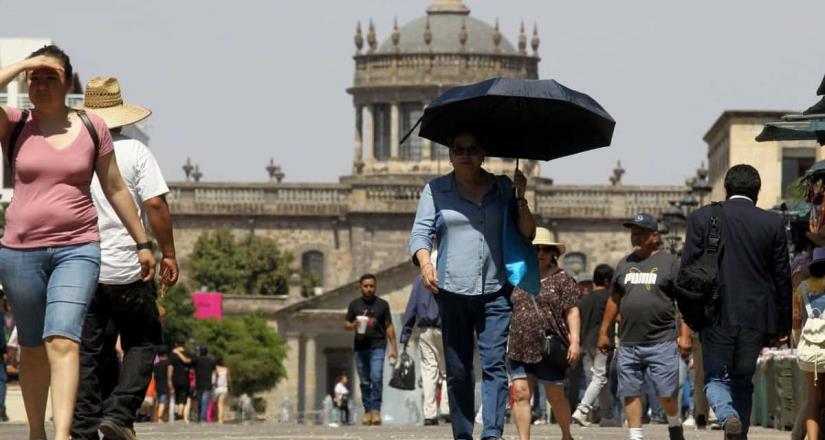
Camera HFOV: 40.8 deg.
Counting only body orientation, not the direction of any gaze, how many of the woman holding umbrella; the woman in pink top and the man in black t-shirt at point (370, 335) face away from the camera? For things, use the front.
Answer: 0

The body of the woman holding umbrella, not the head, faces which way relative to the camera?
toward the camera

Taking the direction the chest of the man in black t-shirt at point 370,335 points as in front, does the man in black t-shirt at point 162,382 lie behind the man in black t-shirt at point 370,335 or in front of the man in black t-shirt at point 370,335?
behind

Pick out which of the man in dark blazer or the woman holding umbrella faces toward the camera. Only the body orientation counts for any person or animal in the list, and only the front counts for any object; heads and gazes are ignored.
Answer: the woman holding umbrella

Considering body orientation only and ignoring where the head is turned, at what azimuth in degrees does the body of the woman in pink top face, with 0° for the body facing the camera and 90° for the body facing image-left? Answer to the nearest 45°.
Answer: approximately 0°

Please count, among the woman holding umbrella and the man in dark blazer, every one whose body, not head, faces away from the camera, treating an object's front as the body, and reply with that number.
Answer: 1

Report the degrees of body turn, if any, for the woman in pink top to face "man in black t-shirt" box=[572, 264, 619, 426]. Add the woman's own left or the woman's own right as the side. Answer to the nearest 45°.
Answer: approximately 135° to the woman's own left

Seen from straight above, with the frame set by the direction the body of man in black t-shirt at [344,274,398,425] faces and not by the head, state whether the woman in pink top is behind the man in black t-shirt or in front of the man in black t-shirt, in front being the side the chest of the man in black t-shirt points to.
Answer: in front

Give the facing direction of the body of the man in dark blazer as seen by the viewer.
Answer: away from the camera

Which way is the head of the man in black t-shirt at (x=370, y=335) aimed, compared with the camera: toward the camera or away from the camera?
toward the camera

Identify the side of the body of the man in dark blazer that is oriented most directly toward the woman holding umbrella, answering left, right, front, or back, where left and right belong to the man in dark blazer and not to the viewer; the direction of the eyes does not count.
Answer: left

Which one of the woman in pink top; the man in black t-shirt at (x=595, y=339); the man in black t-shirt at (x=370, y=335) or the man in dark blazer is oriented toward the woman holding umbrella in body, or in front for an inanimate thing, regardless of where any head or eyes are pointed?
the man in black t-shirt at (x=370, y=335)

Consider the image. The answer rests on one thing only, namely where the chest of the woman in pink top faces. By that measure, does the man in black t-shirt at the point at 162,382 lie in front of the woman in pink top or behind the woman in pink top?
behind

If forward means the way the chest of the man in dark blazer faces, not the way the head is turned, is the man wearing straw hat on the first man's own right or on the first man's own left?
on the first man's own left
